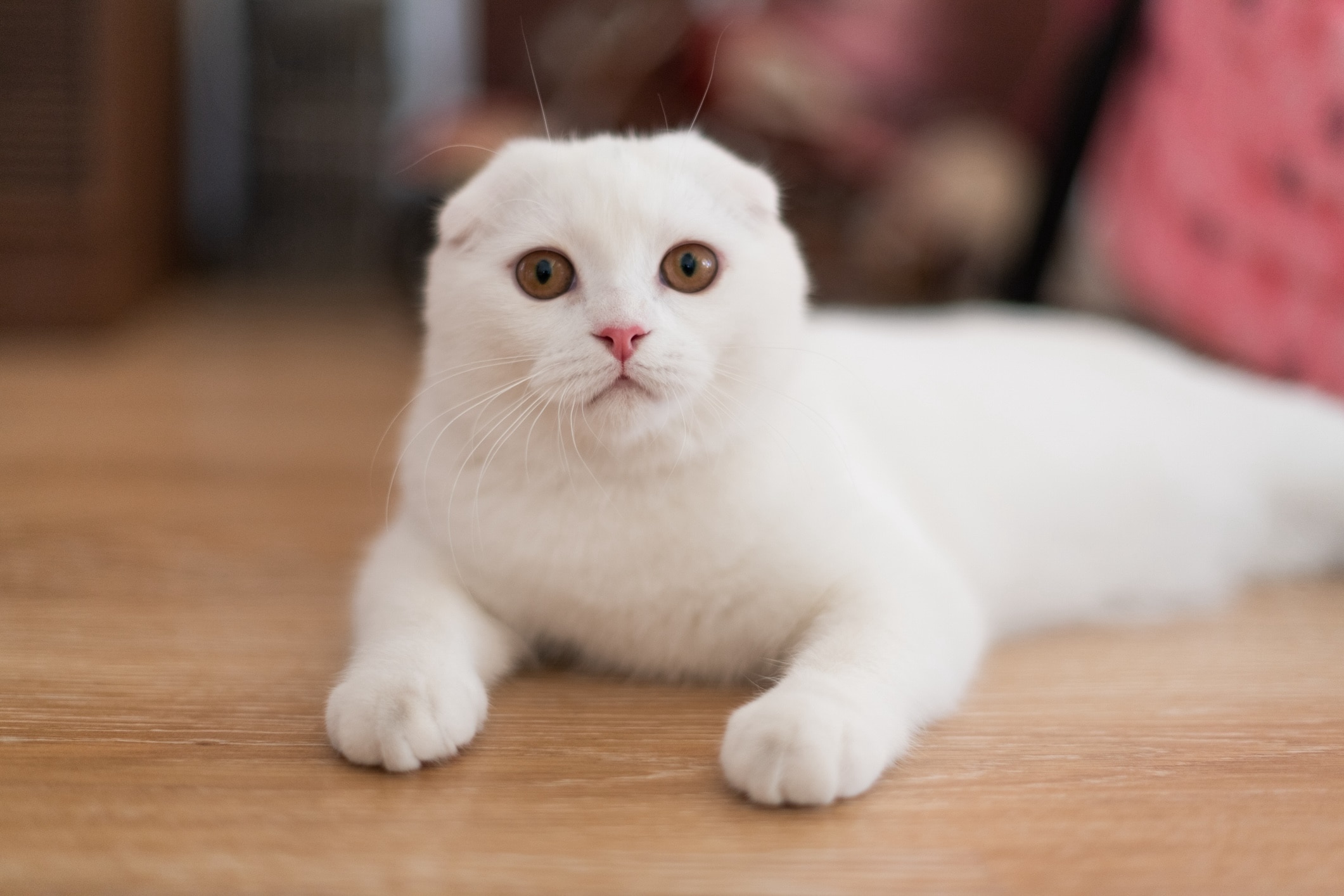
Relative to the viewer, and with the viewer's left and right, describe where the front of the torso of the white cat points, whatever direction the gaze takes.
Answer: facing the viewer and to the left of the viewer

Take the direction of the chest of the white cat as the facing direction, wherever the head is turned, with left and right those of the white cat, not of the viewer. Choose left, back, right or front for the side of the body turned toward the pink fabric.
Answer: back

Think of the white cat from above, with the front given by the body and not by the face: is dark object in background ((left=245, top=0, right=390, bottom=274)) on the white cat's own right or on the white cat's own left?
on the white cat's own right

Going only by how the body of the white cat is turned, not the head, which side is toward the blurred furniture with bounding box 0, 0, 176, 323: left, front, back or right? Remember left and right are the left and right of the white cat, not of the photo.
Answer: right

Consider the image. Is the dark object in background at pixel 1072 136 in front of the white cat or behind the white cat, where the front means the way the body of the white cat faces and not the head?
behind
